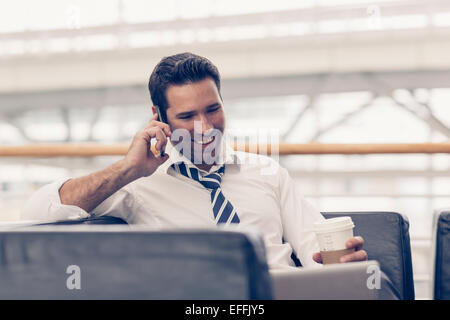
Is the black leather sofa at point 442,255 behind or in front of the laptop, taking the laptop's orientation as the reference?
in front

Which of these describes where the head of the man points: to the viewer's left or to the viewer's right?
to the viewer's right

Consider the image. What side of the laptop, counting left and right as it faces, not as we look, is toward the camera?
back

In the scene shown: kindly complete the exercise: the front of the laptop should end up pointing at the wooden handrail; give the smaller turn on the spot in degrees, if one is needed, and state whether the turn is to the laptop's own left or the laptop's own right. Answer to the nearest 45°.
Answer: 0° — it already faces it
